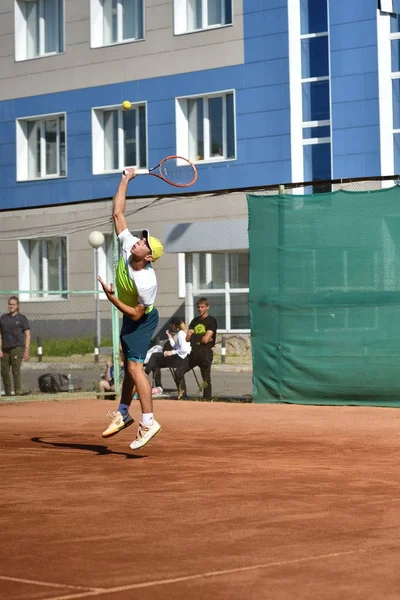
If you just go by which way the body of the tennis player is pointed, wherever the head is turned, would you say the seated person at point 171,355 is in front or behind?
behind

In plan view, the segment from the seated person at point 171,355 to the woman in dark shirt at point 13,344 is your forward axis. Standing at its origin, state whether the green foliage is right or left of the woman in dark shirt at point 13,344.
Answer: right

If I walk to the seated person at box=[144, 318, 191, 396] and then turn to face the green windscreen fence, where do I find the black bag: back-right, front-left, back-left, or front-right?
back-right

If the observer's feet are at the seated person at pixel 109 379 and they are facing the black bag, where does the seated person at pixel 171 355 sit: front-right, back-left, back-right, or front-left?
back-right

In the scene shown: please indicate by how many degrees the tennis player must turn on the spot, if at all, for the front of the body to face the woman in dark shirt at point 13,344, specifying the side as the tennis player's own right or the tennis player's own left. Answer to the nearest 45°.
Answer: approximately 135° to the tennis player's own right

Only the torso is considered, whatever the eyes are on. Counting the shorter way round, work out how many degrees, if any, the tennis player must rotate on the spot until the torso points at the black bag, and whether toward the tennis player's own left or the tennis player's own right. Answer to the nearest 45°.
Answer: approximately 135° to the tennis player's own right
